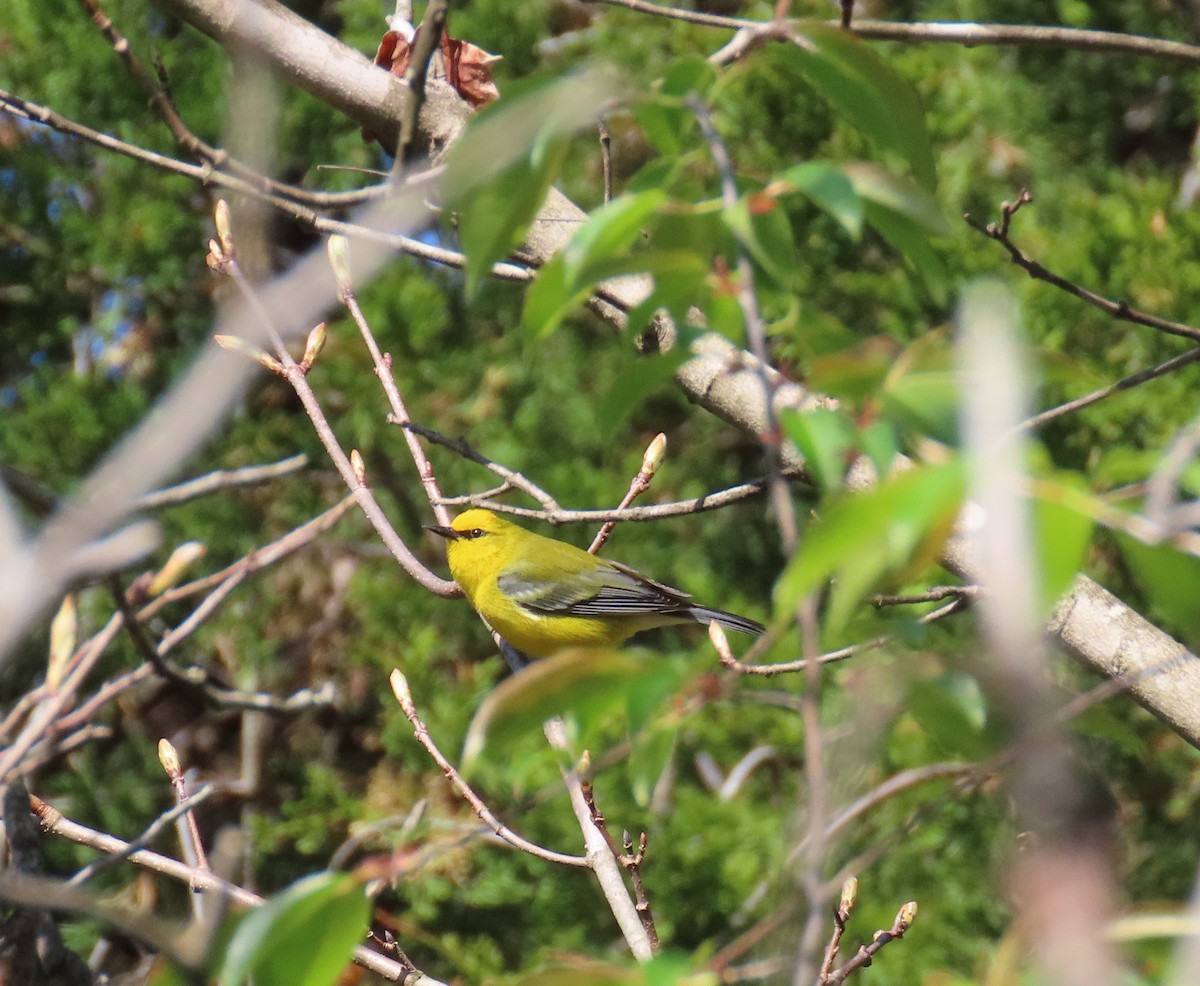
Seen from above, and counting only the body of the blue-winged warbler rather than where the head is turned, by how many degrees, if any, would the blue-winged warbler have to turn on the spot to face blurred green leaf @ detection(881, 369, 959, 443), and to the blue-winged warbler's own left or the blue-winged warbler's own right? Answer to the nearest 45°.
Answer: approximately 90° to the blue-winged warbler's own left

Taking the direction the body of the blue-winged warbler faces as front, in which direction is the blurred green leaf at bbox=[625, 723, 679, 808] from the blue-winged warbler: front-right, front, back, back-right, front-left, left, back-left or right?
left

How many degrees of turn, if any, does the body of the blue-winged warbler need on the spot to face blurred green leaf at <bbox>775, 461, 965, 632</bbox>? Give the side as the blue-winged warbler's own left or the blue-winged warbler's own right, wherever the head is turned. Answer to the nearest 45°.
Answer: approximately 90° to the blue-winged warbler's own left

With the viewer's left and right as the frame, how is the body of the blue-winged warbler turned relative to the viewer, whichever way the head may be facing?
facing to the left of the viewer

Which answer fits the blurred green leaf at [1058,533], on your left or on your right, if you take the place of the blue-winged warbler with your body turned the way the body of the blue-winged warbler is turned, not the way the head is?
on your left

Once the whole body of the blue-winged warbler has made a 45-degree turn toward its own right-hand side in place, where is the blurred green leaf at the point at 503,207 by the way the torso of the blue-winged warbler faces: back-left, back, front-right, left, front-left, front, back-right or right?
back-left

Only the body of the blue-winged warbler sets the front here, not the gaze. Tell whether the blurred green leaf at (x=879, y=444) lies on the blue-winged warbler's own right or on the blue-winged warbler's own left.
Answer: on the blue-winged warbler's own left

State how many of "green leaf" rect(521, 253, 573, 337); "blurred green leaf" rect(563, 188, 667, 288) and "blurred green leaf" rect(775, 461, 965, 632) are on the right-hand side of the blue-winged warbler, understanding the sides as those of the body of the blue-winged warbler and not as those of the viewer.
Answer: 0

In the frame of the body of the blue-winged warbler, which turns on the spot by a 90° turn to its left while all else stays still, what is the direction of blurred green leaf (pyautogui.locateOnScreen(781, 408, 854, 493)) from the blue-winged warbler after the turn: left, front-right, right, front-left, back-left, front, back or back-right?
front
